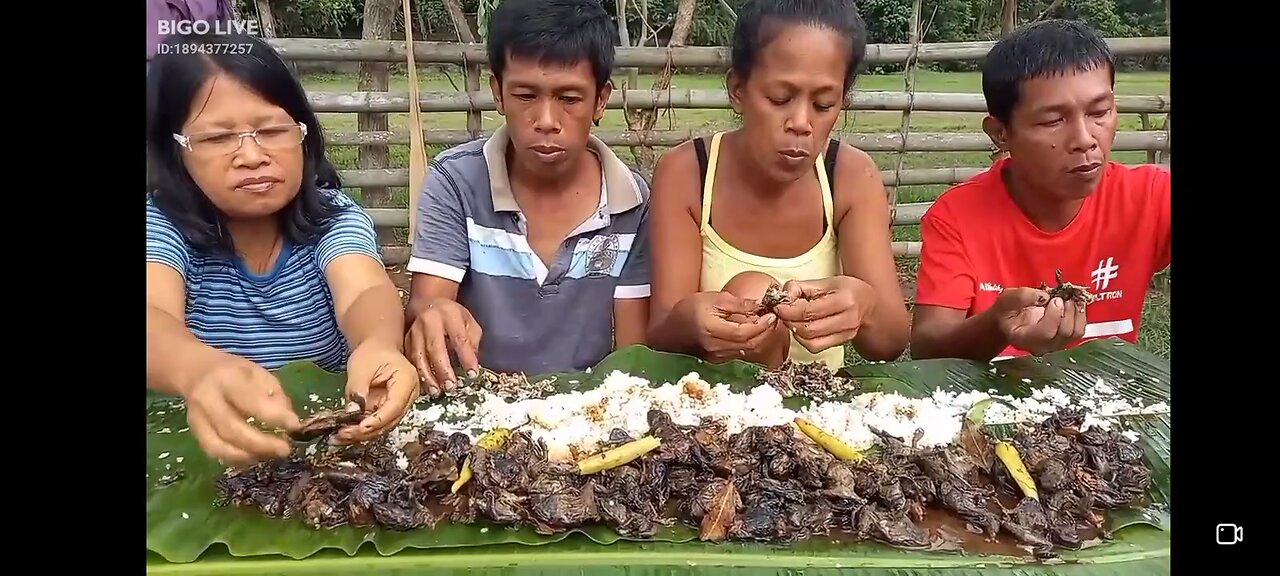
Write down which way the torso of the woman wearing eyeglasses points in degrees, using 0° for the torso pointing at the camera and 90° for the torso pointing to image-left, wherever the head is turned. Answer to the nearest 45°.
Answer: approximately 0°

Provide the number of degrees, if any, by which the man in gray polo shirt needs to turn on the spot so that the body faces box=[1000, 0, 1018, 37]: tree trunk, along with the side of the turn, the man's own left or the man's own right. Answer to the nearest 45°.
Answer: approximately 90° to the man's own left

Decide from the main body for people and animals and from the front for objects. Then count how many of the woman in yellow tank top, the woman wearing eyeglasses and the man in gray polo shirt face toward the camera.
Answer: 3

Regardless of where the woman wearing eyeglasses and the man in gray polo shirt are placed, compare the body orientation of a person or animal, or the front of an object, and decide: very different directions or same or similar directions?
same or similar directions

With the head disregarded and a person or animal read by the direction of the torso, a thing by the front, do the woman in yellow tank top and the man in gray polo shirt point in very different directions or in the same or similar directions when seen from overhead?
same or similar directions

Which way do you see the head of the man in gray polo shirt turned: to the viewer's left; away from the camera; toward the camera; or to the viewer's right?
toward the camera

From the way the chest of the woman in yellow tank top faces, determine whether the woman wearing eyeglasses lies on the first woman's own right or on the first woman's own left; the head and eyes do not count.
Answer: on the first woman's own right

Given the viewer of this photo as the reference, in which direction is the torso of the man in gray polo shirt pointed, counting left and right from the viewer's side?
facing the viewer

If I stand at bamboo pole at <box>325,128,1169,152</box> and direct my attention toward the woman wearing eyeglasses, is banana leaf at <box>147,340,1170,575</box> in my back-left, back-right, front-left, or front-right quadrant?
front-left
